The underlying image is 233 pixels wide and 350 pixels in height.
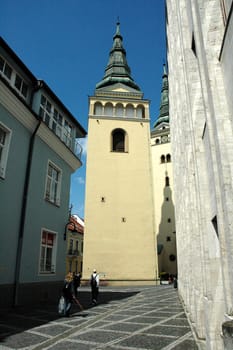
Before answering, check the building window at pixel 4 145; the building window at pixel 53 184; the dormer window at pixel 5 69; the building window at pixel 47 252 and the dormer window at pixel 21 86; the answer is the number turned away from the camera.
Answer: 0

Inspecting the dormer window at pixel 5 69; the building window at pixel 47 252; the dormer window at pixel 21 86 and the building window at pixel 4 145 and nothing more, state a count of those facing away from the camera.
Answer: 0

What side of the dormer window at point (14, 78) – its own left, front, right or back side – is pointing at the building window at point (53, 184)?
left

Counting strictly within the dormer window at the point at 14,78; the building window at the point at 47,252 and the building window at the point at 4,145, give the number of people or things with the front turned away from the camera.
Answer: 0

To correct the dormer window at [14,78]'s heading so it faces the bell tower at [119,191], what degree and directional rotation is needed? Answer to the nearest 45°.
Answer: approximately 90° to its left

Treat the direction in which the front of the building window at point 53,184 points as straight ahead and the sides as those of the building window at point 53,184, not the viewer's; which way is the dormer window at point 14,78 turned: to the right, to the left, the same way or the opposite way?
the same way

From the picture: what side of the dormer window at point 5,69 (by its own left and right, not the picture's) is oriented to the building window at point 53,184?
left

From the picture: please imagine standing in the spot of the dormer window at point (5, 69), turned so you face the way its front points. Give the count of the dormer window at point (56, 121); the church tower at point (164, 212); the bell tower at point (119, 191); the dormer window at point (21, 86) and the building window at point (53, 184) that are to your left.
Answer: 5

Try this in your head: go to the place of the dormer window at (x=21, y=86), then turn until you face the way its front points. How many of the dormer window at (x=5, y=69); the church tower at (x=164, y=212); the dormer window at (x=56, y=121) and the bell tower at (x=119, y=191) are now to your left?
3

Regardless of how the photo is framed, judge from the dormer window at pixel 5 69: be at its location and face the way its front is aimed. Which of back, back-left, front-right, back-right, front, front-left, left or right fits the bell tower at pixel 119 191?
left

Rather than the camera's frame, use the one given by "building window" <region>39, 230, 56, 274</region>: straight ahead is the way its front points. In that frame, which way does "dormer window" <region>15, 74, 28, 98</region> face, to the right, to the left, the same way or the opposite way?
the same way

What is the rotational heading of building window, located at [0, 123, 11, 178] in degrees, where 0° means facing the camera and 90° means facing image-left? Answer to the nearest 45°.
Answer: approximately 315°

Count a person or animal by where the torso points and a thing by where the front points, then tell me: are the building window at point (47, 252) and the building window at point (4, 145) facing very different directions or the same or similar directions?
same or similar directions

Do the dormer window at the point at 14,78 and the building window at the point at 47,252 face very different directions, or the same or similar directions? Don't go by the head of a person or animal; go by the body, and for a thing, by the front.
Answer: same or similar directions

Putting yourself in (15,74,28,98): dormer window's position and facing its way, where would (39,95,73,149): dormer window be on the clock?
(39,95,73,149): dormer window is roughly at 9 o'clock from (15,74,28,98): dormer window.
